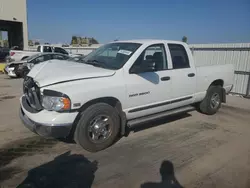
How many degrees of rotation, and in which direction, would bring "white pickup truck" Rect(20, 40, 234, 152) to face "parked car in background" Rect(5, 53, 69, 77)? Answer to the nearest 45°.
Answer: approximately 90° to its right

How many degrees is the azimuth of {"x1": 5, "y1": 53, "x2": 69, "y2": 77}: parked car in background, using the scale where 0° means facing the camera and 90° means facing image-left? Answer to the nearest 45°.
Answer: approximately 90°

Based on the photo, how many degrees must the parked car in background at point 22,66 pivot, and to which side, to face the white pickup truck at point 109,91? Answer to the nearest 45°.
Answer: approximately 90° to its left

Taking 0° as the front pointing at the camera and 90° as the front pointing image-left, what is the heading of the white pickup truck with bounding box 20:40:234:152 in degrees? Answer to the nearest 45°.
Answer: approximately 45°
